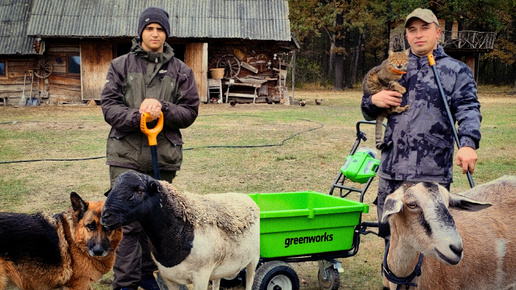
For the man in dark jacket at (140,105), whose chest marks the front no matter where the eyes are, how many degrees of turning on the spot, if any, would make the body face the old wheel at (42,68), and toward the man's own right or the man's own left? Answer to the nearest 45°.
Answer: approximately 180°

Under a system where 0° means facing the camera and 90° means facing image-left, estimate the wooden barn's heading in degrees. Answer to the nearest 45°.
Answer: approximately 0°

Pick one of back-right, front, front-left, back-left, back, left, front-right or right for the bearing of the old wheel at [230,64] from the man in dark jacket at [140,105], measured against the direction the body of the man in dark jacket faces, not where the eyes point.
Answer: back

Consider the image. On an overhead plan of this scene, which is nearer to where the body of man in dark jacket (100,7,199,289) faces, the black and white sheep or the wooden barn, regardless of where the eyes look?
the black and white sheep

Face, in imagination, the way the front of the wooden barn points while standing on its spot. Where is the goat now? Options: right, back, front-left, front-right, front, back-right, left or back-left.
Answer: front

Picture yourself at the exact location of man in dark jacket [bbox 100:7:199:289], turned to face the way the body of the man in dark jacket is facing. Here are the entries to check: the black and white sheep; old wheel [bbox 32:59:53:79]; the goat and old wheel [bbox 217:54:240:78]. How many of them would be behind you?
2

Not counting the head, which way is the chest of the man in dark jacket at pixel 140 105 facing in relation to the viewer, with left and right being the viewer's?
facing the viewer

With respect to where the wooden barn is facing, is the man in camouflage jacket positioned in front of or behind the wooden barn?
in front

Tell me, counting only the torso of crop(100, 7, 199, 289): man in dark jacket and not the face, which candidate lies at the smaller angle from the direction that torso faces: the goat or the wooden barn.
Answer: the goat

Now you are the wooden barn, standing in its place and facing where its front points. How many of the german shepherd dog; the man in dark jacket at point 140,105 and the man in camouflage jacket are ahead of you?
3

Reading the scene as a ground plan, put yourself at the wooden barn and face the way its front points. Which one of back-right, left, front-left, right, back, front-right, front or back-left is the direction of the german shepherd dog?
front

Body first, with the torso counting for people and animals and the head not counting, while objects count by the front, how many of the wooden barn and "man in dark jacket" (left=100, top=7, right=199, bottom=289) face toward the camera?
2

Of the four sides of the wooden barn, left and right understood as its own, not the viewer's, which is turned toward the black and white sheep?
front
